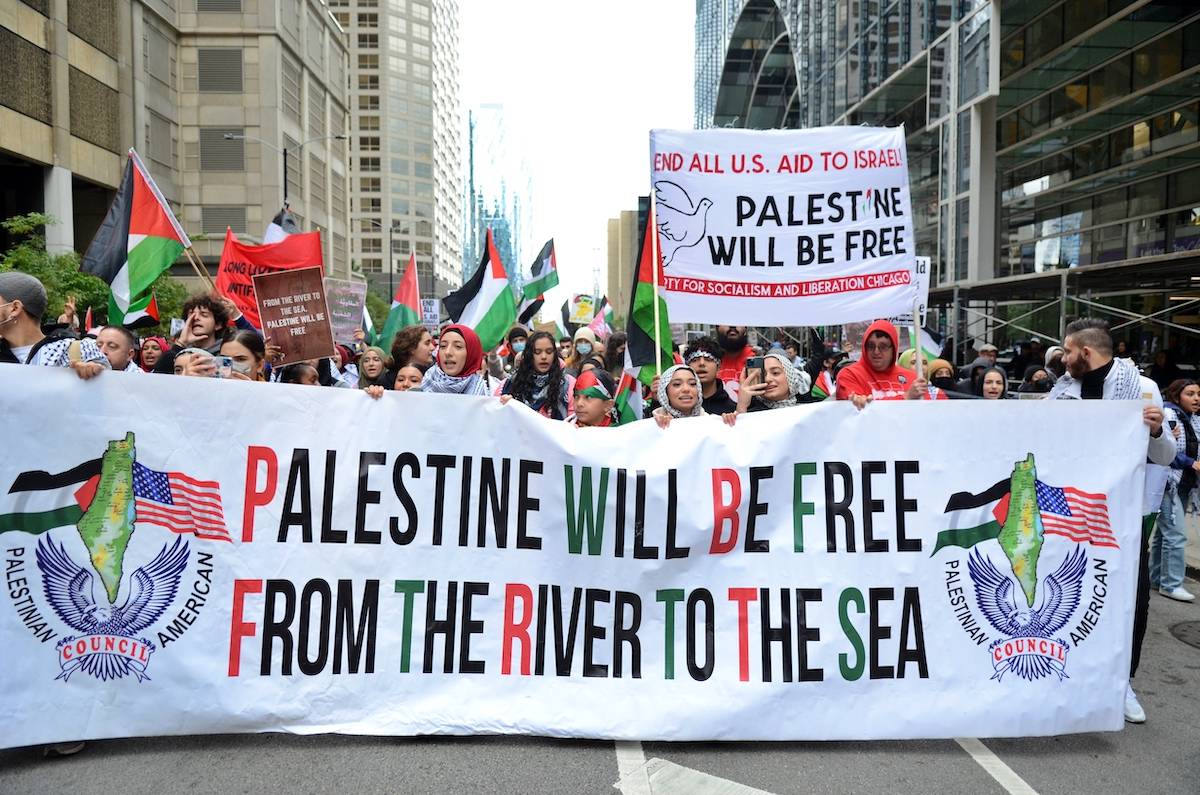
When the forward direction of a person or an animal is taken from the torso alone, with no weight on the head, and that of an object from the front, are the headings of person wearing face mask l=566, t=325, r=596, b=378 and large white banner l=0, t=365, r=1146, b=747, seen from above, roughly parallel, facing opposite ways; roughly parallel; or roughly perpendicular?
roughly parallel

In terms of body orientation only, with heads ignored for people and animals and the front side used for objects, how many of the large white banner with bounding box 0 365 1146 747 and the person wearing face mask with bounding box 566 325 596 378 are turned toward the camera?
2

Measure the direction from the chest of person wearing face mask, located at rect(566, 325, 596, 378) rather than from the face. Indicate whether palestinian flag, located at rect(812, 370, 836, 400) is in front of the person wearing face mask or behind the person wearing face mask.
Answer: in front

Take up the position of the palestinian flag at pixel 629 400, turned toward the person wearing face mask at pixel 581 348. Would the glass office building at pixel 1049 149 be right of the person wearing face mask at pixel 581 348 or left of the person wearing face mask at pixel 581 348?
right

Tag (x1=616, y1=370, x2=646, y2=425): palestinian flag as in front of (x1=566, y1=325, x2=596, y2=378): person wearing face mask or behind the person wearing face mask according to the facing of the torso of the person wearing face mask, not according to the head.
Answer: in front

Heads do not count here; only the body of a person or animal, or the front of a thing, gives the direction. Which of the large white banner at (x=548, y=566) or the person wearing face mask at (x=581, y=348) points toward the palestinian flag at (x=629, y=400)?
the person wearing face mask

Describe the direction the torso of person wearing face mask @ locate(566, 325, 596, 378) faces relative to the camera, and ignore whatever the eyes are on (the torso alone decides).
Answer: toward the camera

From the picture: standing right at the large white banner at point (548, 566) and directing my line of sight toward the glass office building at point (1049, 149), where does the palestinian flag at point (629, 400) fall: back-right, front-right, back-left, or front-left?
front-left

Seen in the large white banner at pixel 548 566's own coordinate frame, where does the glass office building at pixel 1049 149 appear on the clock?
The glass office building is roughly at 7 o'clock from the large white banner.

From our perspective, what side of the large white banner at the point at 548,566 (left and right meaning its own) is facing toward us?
front

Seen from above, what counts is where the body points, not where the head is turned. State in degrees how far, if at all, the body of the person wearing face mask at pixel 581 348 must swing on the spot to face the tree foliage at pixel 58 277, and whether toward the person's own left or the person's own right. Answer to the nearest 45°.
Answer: approximately 135° to the person's own right

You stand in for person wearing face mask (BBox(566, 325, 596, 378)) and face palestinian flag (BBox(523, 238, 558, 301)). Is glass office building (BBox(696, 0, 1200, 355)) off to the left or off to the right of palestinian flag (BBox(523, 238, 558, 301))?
right
